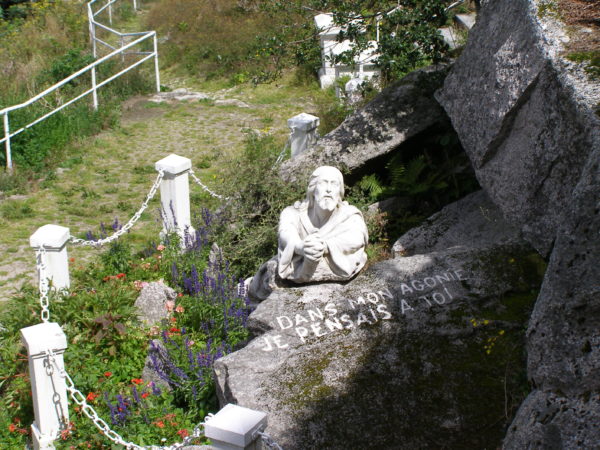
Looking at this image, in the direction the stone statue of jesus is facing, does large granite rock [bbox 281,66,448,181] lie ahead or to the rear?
to the rear

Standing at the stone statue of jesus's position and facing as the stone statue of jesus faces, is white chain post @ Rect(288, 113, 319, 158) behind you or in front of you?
behind

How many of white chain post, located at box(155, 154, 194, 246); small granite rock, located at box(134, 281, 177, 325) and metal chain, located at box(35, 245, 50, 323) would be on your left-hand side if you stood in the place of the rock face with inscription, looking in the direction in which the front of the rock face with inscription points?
0

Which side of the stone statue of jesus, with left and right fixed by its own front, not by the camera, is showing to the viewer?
front

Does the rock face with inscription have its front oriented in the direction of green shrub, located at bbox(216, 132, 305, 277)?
no

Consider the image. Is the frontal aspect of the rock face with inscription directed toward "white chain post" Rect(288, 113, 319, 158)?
no

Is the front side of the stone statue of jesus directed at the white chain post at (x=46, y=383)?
no

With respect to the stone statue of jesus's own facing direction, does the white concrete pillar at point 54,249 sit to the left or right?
on its right

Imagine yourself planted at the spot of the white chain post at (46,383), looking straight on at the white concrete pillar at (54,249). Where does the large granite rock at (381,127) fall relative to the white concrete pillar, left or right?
right

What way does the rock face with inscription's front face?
toward the camera

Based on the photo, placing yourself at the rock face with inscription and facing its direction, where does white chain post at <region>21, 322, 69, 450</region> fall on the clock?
The white chain post is roughly at 3 o'clock from the rock face with inscription.

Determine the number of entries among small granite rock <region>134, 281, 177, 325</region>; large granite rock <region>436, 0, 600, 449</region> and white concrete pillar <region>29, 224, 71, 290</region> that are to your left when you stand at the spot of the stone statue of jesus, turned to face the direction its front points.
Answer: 1

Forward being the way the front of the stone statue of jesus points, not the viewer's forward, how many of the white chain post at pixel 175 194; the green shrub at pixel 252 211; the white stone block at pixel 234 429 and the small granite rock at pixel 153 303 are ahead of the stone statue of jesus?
1

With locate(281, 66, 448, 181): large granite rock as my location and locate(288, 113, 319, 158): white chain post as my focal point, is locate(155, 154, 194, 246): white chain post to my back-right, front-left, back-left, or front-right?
front-left

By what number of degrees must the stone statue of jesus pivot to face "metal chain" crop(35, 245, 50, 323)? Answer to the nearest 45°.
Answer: approximately 90° to its right
